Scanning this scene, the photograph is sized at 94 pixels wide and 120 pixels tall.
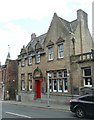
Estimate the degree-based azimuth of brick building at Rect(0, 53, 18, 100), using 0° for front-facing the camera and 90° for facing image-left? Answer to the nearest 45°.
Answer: approximately 45°

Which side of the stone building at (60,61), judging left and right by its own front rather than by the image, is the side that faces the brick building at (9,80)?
right

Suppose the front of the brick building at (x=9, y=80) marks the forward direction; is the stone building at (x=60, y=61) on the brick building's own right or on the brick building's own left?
on the brick building's own left

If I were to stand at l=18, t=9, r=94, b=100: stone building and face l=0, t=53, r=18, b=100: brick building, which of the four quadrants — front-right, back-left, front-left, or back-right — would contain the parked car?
back-left

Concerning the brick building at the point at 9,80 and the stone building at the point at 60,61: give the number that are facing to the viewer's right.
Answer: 0

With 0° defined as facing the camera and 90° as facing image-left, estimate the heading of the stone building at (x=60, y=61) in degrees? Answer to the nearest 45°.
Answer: approximately 45°

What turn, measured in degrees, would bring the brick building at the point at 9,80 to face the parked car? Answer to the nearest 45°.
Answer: approximately 45° to its left

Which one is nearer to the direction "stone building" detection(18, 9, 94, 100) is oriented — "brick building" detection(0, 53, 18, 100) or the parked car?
the parked car
